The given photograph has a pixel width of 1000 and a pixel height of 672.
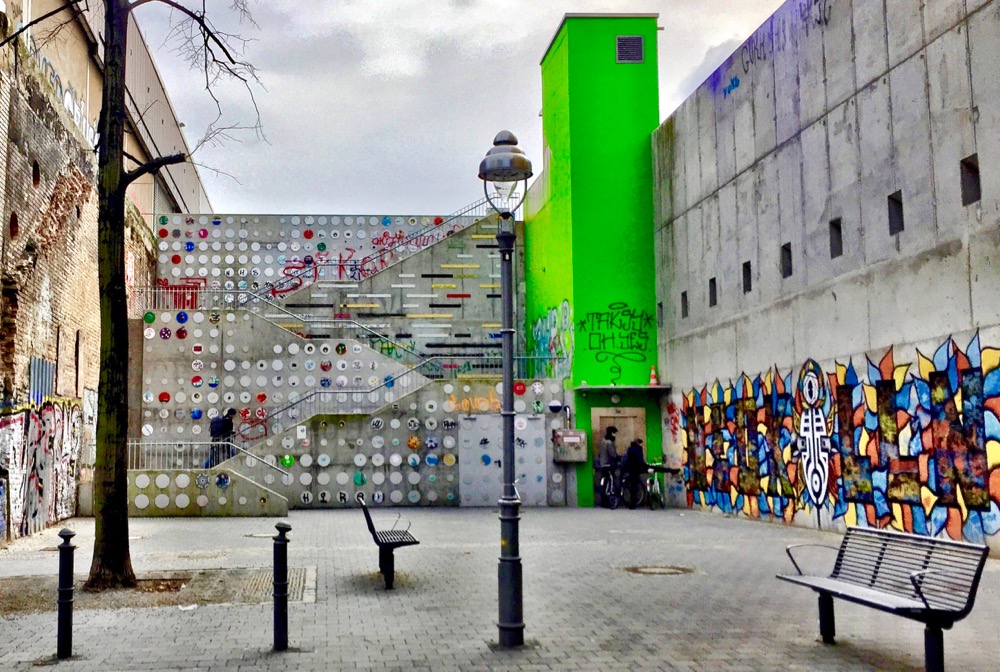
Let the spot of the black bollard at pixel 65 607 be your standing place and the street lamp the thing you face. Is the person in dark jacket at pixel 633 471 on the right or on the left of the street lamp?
left

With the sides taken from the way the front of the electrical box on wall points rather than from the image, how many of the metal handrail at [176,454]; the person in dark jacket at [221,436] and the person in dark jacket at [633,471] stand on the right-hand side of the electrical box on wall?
2

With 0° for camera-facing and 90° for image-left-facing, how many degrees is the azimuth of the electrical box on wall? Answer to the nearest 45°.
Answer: approximately 0°

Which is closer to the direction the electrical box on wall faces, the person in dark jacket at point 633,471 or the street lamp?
the street lamp

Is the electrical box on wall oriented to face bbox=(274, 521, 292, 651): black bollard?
yes
